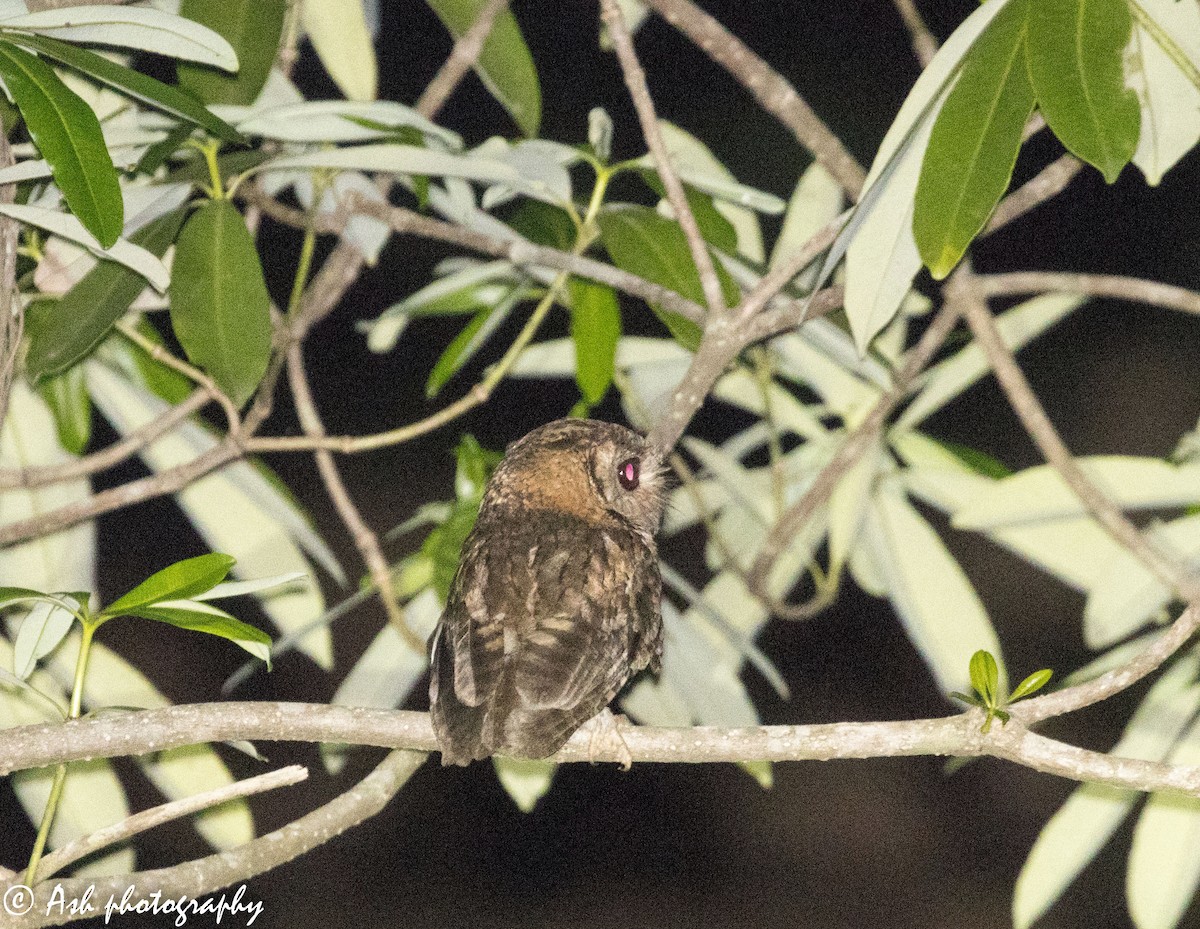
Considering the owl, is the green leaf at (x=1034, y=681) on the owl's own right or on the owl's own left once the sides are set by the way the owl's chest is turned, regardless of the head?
on the owl's own right

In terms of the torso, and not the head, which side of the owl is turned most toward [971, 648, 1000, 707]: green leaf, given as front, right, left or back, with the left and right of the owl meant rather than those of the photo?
right

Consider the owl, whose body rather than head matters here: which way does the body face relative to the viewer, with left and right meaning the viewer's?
facing away from the viewer and to the right of the viewer

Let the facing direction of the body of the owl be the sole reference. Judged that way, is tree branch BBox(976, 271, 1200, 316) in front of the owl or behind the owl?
in front

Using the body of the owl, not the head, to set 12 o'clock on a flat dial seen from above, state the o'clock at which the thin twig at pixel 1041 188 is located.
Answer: The thin twig is roughly at 1 o'clock from the owl.
